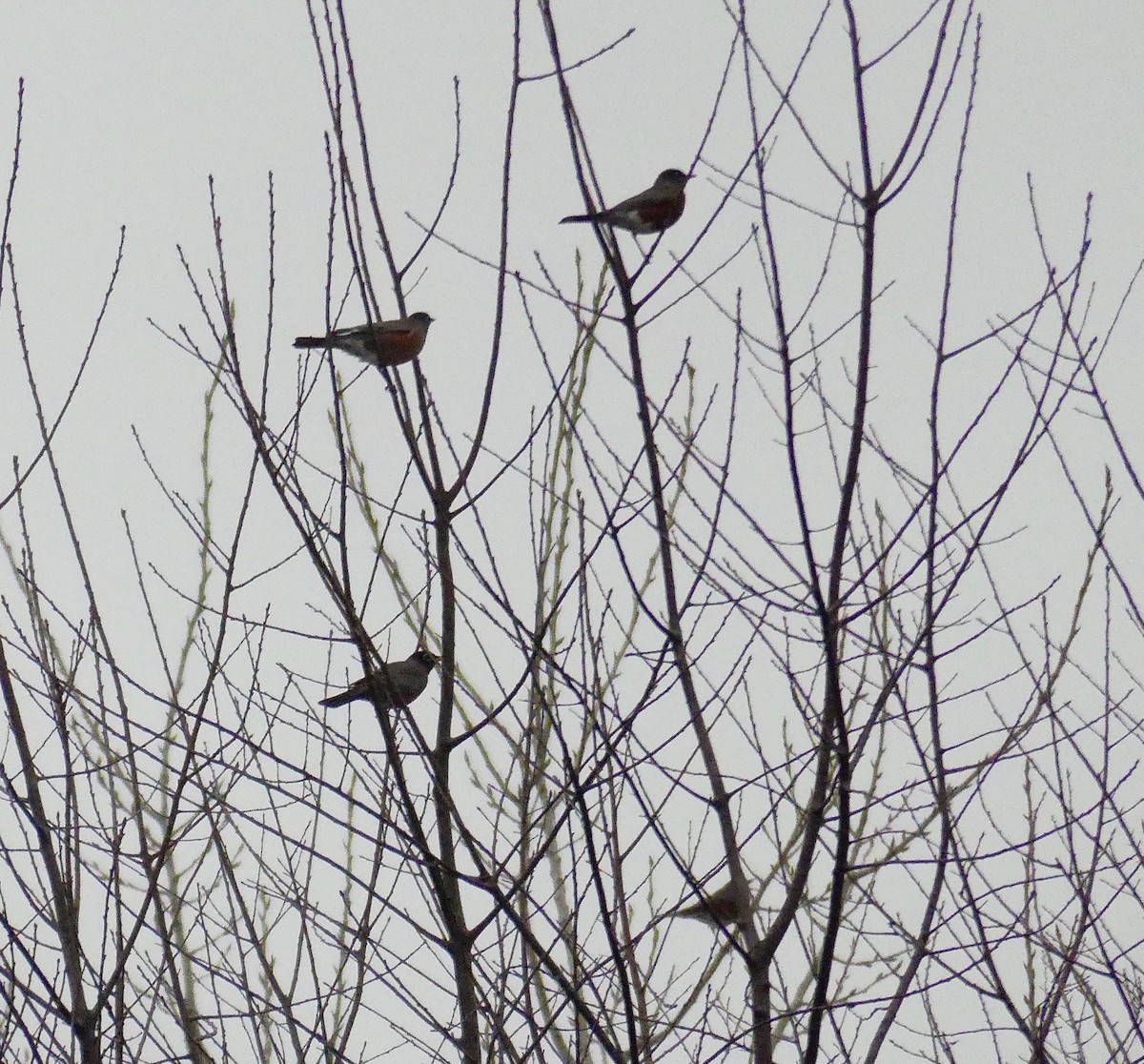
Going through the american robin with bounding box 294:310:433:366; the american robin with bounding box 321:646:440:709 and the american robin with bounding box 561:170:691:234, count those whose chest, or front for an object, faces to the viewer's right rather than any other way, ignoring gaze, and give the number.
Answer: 3

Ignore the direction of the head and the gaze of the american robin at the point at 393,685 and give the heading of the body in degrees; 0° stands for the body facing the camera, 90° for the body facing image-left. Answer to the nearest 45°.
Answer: approximately 270°

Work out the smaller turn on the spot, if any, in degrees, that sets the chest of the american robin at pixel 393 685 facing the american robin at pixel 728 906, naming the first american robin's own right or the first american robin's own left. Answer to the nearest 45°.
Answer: approximately 45° to the first american robin's own right

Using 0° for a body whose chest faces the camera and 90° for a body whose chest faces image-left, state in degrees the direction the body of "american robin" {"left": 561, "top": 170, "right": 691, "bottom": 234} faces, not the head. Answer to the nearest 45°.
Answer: approximately 270°

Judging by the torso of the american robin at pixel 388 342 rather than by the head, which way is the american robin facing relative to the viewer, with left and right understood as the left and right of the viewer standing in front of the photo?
facing to the right of the viewer

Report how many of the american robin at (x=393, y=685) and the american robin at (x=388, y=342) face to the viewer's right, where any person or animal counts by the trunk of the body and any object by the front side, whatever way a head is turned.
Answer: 2
